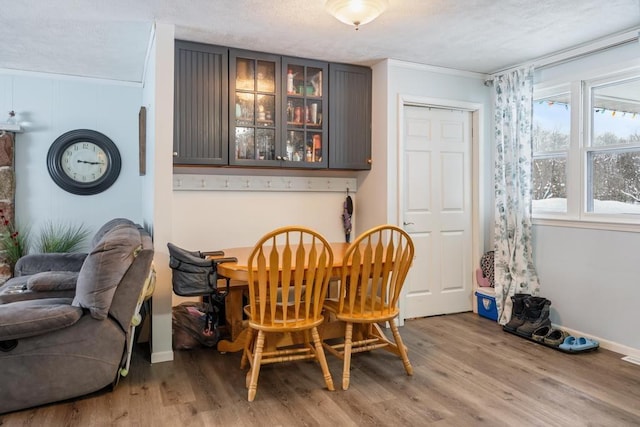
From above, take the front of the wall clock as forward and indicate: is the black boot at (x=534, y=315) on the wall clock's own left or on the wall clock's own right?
on the wall clock's own left

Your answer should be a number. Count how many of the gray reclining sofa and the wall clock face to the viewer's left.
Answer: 1

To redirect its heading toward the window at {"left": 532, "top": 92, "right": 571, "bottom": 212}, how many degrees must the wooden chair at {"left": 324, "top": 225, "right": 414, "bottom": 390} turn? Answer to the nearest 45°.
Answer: approximately 90° to its right

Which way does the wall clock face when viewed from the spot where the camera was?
facing the viewer

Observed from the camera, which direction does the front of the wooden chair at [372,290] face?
facing away from the viewer and to the left of the viewer

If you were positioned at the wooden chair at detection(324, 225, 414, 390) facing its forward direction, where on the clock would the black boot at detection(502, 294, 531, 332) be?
The black boot is roughly at 3 o'clock from the wooden chair.

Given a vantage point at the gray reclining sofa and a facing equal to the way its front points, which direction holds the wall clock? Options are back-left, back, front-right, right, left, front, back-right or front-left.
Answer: right

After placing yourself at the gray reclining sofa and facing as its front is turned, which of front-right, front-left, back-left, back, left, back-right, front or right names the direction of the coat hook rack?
back-right

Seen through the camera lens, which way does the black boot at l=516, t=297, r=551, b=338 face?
facing the viewer and to the left of the viewer

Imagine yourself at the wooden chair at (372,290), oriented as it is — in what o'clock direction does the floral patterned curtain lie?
The floral patterned curtain is roughly at 3 o'clock from the wooden chair.

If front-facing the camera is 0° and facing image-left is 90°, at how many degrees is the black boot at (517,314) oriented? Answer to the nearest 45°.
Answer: approximately 45°

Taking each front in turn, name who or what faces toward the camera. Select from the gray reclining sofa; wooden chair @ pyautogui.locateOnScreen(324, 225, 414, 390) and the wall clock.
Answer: the wall clock

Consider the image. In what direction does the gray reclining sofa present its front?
to the viewer's left

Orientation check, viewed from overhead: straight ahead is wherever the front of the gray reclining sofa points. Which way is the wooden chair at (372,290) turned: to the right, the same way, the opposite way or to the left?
to the right

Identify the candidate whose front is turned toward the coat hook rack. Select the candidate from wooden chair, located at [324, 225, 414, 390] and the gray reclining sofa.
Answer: the wooden chair
